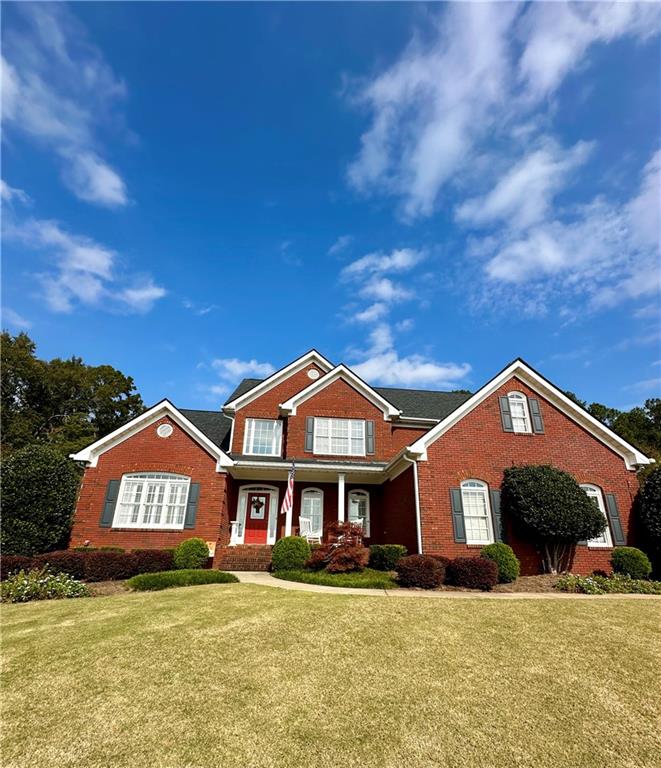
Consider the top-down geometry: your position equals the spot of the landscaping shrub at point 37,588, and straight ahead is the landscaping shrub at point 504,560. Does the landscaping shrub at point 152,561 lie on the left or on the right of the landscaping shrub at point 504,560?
left

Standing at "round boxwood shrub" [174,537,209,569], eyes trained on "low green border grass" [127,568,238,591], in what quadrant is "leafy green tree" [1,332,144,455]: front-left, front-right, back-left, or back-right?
back-right

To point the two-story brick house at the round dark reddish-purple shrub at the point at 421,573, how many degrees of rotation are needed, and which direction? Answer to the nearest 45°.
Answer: approximately 45° to its left

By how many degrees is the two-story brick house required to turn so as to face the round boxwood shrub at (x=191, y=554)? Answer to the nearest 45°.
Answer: approximately 90° to its right

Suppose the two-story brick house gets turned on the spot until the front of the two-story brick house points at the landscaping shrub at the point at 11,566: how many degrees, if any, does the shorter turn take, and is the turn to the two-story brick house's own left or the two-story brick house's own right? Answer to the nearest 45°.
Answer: approximately 45° to the two-story brick house's own right

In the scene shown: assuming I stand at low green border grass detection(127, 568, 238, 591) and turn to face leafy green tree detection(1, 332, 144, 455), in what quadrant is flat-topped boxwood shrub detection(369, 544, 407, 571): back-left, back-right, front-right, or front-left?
back-right

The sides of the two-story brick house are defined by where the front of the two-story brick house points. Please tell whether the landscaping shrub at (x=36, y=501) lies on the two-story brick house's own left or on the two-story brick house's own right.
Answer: on the two-story brick house's own right

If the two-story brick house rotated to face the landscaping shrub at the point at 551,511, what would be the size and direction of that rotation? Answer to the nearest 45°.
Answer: approximately 90° to its left

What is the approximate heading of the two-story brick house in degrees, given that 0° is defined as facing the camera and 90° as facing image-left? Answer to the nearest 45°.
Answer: approximately 0°
